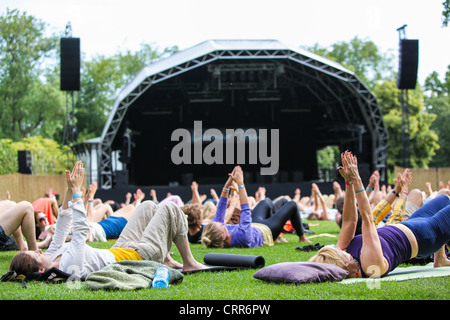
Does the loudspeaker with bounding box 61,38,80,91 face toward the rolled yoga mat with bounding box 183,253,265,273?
yes

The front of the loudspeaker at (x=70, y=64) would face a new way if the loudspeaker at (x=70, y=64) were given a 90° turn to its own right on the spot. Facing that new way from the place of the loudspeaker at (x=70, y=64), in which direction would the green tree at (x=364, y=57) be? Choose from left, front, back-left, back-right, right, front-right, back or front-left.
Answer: back-right

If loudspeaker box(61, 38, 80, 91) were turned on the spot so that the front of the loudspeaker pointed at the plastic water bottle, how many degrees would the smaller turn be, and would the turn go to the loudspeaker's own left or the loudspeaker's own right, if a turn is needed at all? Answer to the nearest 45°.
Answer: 0° — it already faces it

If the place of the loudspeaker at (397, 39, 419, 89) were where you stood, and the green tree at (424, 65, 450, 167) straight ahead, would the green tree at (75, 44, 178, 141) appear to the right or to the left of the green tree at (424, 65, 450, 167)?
left

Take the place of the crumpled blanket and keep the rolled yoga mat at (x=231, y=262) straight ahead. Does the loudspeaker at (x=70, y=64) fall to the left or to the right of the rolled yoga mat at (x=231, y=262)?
left

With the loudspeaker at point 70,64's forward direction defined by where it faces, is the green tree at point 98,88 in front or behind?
behind

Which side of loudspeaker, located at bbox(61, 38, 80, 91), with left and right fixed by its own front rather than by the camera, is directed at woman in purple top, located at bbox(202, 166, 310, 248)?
front

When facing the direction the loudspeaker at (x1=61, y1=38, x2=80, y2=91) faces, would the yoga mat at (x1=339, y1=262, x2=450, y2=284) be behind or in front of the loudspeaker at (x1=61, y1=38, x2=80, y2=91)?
in front

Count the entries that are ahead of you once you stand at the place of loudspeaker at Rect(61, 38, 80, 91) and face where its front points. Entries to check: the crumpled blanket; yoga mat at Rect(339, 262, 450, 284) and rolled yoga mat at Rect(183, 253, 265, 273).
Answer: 3

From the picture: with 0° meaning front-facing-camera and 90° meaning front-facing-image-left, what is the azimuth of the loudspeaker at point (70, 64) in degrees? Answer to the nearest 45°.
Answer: approximately 0°

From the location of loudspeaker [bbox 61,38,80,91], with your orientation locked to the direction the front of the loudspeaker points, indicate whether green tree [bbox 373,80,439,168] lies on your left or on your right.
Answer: on your left

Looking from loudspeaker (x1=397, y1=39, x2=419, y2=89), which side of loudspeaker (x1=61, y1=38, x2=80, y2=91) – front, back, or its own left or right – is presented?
left
